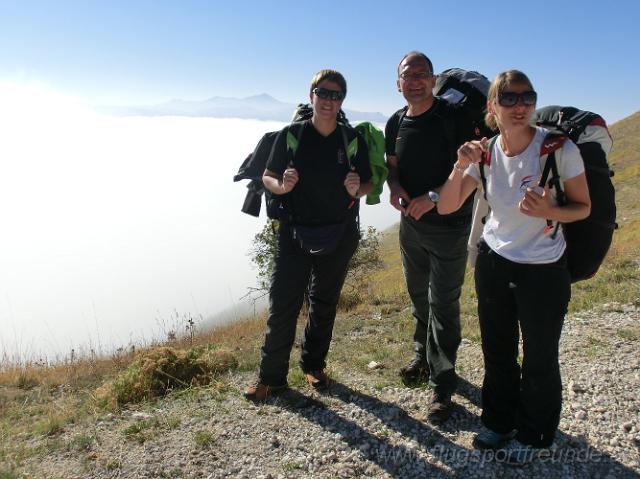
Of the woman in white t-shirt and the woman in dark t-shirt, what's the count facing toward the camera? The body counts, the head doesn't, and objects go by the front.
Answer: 2

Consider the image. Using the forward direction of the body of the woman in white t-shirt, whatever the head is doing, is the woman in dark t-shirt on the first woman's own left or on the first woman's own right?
on the first woman's own right

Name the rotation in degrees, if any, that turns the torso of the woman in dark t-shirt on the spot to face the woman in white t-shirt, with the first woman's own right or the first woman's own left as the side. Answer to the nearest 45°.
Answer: approximately 45° to the first woman's own left

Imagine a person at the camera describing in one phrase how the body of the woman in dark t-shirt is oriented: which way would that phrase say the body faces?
toward the camera

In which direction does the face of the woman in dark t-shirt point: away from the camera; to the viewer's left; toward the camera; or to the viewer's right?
toward the camera

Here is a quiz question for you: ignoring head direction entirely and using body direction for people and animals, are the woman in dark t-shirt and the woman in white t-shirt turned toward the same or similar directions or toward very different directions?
same or similar directions
